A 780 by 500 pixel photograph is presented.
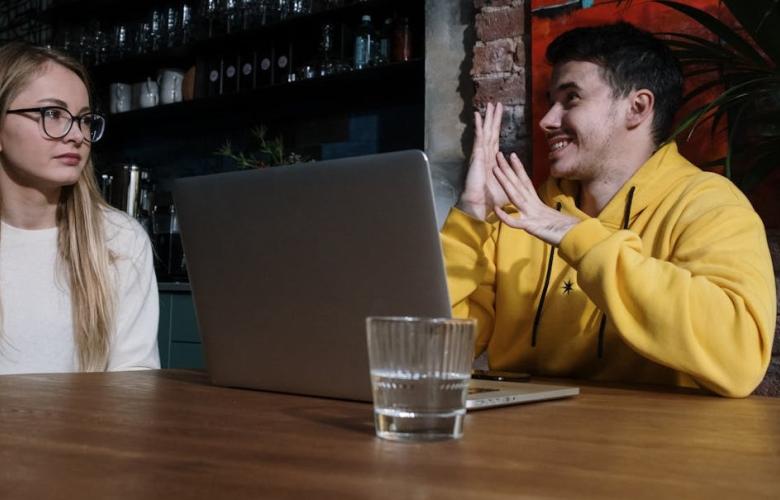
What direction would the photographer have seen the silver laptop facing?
facing away from the viewer and to the right of the viewer

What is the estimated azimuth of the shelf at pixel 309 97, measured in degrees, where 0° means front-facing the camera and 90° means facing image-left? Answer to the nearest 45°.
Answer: approximately 45°

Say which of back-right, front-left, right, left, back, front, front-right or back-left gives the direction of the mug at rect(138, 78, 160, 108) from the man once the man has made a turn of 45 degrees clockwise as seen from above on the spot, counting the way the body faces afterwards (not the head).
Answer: front-right

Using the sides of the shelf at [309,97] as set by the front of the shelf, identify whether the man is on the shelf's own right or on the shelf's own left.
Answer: on the shelf's own left

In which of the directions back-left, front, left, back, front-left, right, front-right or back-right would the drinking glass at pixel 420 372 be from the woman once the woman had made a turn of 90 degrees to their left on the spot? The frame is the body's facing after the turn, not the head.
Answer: right

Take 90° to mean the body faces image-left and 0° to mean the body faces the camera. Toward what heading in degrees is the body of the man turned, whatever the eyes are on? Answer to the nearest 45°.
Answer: approximately 45°

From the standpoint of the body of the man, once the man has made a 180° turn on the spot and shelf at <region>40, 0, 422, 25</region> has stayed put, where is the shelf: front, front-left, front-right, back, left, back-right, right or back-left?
left

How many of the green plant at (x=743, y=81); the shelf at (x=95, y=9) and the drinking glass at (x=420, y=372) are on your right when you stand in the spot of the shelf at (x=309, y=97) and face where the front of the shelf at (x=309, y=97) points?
1

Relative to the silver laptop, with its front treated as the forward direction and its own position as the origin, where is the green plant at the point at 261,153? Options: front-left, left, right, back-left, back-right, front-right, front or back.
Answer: front-left

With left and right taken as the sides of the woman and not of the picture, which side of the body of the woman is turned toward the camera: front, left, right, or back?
front

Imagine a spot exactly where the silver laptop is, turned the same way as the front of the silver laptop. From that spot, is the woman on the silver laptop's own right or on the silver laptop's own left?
on the silver laptop's own left

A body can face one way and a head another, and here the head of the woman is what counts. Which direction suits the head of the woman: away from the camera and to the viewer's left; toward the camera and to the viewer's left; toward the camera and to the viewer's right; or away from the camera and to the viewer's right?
toward the camera and to the viewer's right

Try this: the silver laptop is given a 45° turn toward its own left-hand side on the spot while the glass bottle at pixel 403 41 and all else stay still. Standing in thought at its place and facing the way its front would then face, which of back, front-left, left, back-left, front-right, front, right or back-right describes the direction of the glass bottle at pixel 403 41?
front

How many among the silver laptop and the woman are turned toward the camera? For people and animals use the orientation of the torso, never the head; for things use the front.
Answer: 1

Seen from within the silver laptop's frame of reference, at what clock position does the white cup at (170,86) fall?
The white cup is roughly at 10 o'clock from the silver laptop.
